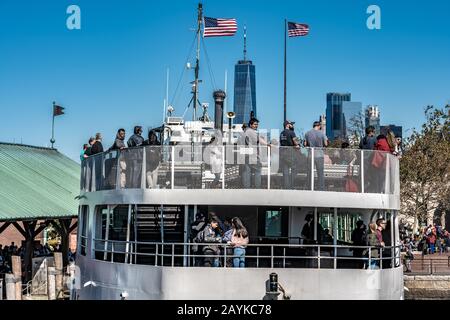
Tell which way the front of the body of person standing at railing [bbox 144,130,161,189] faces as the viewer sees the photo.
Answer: toward the camera

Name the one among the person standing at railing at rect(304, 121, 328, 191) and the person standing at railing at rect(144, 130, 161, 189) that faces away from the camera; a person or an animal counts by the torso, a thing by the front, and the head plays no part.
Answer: the person standing at railing at rect(304, 121, 328, 191)

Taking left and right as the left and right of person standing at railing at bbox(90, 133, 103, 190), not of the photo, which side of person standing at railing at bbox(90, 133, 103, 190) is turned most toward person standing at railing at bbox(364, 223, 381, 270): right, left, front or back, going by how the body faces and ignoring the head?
left

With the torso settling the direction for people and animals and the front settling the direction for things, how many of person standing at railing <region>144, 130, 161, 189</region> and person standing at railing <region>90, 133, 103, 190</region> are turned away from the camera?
0

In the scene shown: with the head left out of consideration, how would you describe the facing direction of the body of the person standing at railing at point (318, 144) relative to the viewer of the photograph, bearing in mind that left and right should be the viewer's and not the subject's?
facing away from the viewer

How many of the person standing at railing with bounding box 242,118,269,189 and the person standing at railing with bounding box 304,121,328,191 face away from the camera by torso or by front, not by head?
1

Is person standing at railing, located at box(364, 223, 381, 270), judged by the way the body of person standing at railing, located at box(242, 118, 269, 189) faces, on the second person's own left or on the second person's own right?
on the second person's own left

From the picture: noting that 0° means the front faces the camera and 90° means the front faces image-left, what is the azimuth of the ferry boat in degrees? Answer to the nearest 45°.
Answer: approximately 180°

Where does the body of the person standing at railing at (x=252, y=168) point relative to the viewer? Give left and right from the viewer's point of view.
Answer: facing the viewer and to the right of the viewer
